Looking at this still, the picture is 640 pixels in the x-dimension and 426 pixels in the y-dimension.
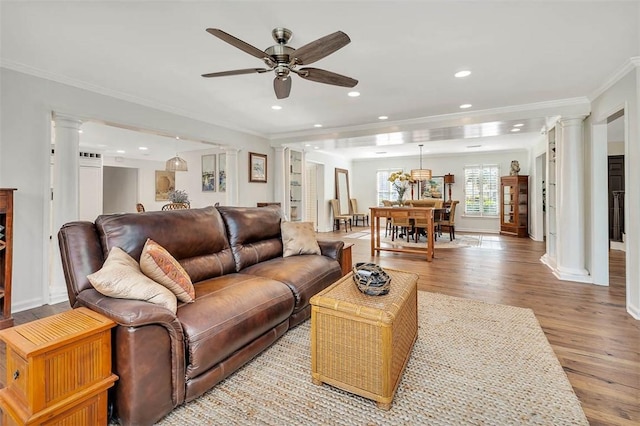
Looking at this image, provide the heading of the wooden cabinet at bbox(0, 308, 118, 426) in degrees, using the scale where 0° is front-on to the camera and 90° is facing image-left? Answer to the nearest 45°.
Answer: approximately 45°

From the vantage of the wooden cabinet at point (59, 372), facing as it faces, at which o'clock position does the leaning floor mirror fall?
The leaning floor mirror is roughly at 6 o'clock from the wooden cabinet.

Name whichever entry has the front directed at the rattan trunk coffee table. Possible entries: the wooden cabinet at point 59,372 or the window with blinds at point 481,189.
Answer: the window with blinds

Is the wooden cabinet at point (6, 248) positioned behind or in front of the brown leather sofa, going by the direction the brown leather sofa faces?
behind

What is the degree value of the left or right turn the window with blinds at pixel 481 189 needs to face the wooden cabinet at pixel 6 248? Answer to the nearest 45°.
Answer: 0° — it already faces it

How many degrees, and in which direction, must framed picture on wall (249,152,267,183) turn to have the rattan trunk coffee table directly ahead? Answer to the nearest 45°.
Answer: approximately 45° to its right

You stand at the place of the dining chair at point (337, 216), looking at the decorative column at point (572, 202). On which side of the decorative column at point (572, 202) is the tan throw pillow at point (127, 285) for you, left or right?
right

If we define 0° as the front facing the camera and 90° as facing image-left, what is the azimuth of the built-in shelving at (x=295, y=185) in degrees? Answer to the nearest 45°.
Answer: approximately 315°

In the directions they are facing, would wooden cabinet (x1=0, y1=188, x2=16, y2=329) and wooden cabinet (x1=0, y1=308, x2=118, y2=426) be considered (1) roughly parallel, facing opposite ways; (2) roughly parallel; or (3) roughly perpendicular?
roughly perpendicular

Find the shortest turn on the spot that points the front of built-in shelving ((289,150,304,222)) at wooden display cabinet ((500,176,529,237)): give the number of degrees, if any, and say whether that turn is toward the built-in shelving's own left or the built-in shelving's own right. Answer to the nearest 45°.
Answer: approximately 45° to the built-in shelving's own left

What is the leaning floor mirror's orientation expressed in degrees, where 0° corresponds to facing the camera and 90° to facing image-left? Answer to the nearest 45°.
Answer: approximately 315°
